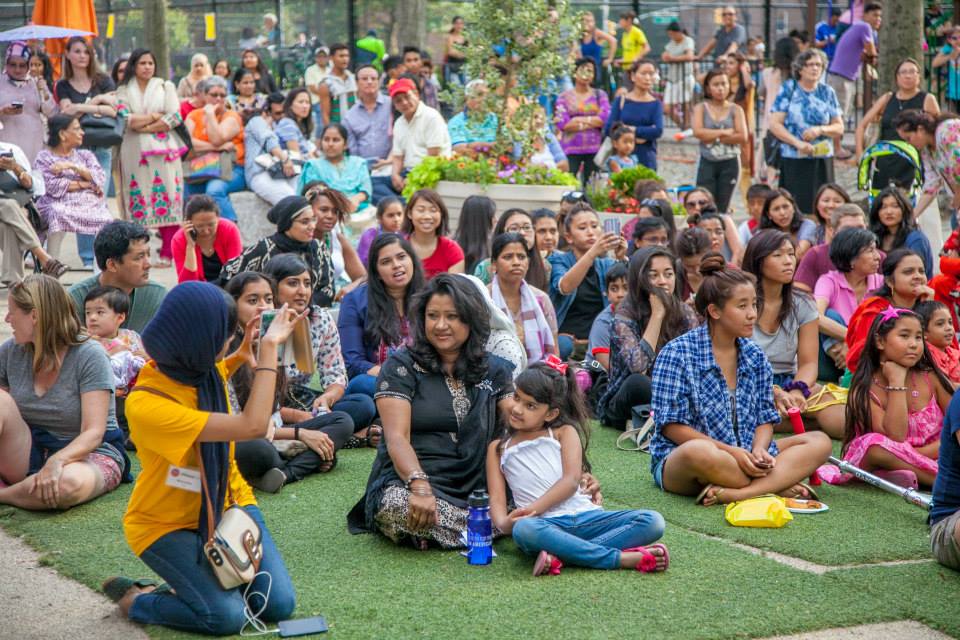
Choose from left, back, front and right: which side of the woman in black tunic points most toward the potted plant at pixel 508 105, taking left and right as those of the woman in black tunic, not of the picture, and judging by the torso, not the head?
back

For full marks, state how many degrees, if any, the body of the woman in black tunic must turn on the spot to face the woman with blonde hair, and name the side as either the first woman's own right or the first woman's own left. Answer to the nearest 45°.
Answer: approximately 90° to the first woman's own right

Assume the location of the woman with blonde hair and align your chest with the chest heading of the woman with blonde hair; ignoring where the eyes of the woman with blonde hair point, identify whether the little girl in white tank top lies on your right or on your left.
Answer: on your left

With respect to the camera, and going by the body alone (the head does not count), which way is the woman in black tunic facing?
toward the camera

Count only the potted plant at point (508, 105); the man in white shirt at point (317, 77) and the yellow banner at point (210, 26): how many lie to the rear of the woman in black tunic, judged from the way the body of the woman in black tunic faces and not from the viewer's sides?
3

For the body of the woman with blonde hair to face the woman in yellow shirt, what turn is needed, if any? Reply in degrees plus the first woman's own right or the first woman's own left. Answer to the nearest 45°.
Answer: approximately 45° to the first woman's own left

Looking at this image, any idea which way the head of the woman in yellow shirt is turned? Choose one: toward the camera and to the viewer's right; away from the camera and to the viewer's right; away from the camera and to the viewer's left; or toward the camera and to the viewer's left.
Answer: away from the camera and to the viewer's right
